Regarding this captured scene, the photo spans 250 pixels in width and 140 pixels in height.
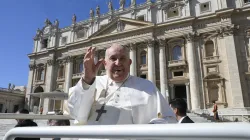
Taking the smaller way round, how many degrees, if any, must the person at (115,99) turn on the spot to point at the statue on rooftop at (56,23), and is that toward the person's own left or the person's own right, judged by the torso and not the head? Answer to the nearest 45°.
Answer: approximately 180°

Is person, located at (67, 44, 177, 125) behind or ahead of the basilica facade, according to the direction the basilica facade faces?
ahead

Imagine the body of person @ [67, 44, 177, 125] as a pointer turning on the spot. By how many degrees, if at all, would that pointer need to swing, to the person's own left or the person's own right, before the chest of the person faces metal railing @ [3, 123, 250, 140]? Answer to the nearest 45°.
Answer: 0° — they already face it

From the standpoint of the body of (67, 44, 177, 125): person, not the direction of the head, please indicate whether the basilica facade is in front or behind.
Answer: behind

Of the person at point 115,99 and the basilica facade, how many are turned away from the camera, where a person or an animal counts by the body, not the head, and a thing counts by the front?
0

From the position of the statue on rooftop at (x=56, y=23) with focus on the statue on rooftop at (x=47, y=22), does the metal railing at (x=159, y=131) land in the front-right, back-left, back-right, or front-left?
back-left
